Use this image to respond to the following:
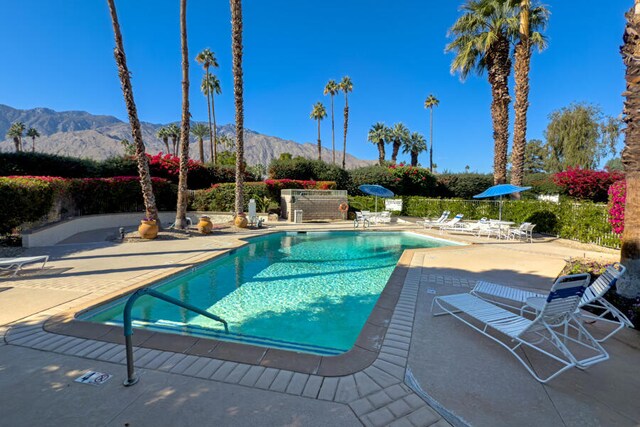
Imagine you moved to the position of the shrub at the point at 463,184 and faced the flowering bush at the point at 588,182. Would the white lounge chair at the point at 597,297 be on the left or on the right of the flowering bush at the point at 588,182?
right

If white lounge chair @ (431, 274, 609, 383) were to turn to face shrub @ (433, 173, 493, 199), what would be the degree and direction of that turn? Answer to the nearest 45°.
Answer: approximately 45° to its right

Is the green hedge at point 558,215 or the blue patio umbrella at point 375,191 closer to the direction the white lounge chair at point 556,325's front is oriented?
the blue patio umbrella

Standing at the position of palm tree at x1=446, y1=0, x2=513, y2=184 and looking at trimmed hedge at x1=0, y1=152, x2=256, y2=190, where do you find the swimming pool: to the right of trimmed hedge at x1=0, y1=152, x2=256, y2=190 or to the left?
left
